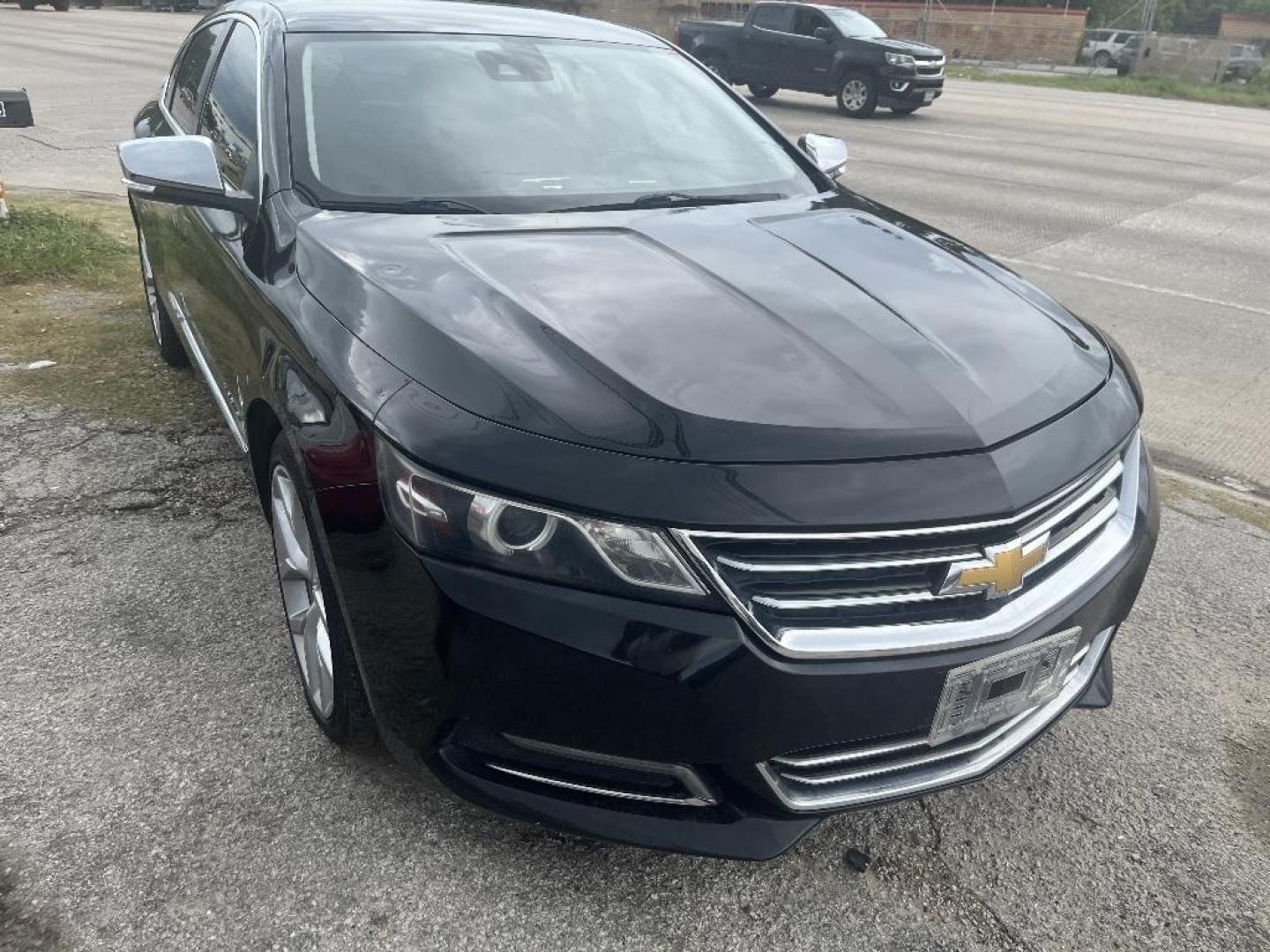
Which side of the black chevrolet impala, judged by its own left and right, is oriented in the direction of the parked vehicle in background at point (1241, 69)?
left

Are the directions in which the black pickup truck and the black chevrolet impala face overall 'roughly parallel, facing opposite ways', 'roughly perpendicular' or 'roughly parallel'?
roughly parallel

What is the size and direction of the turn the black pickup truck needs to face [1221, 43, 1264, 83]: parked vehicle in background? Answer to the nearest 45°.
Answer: approximately 90° to its left

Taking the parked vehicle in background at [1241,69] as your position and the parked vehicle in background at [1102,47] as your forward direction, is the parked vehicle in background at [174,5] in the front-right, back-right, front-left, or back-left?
front-left

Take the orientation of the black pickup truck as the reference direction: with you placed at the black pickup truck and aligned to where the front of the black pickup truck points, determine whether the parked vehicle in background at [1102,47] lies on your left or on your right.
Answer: on your left

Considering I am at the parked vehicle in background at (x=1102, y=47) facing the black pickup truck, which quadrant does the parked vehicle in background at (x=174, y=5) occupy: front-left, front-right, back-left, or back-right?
front-right

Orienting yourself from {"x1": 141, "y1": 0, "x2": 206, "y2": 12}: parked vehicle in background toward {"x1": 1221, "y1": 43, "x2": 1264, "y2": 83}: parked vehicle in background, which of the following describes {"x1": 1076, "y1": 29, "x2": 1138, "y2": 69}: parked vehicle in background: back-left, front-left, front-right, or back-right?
front-left

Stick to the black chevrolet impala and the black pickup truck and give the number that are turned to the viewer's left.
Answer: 0

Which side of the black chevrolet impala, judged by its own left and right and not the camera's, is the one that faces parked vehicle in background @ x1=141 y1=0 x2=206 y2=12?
back

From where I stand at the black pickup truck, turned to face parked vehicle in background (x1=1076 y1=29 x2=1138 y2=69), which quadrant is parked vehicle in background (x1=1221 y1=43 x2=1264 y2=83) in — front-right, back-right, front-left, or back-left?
front-right

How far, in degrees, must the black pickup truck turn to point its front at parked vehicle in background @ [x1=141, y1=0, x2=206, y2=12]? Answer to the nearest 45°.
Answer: approximately 180°

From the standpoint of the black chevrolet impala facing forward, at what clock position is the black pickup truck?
The black pickup truck is roughly at 8 o'clock from the black chevrolet impala.

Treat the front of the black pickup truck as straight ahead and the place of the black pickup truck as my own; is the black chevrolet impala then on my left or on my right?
on my right

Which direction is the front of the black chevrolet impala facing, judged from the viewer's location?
facing the viewer and to the right of the viewer
